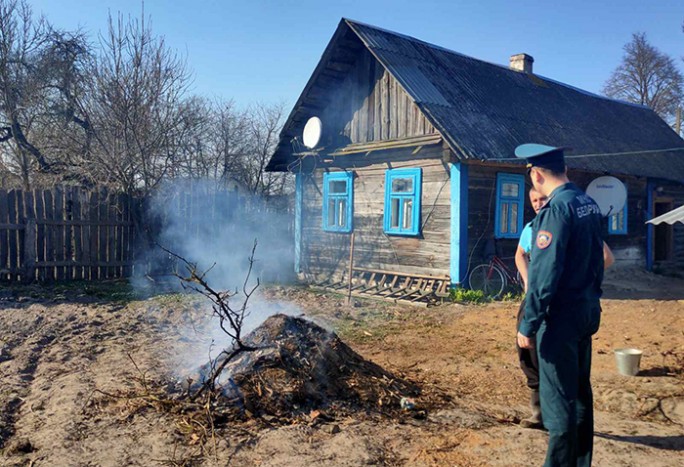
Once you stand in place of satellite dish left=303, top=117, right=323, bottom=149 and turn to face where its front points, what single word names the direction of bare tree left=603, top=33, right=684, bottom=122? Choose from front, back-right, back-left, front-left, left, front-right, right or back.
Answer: back

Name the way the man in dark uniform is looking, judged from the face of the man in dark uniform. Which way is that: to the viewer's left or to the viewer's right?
to the viewer's left

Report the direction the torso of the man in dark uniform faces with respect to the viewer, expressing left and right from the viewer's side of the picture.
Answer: facing away from the viewer and to the left of the viewer

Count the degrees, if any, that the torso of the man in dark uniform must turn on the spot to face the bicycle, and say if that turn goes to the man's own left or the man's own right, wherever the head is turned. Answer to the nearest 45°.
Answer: approximately 45° to the man's own right

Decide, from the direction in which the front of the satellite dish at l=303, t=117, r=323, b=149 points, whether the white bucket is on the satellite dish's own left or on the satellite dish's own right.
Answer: on the satellite dish's own left

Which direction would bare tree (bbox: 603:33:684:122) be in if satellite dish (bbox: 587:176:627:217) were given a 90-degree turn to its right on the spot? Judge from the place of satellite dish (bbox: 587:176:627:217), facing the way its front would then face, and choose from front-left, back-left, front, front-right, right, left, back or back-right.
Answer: right

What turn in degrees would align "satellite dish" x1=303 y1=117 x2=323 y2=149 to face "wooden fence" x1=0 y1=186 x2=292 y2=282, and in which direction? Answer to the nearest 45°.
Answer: approximately 45° to its right
